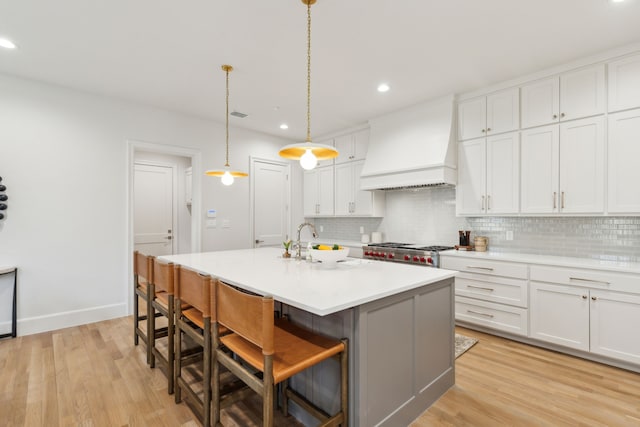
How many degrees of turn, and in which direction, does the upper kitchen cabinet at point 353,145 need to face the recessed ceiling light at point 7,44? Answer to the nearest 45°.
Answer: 0° — it already faces it

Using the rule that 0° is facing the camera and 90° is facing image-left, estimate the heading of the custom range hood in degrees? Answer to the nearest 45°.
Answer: approximately 45°

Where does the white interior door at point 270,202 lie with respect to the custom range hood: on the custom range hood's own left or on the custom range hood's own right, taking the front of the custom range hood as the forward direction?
on the custom range hood's own right

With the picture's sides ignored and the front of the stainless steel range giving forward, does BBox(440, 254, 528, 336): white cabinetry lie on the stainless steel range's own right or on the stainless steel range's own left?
on the stainless steel range's own left

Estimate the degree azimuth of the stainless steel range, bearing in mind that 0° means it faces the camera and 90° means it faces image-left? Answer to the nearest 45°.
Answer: approximately 45°

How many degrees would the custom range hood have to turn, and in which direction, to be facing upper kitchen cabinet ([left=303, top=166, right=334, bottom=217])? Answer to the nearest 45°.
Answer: approximately 90° to its right
